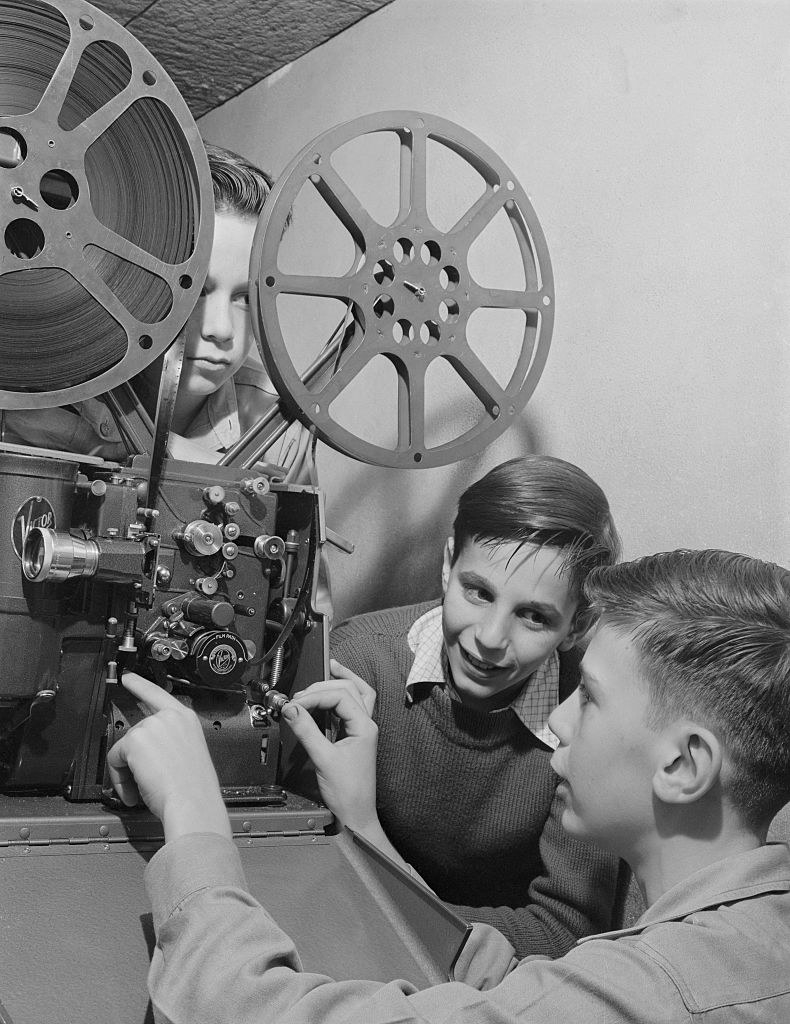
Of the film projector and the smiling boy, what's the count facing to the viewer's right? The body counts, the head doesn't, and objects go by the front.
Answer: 0

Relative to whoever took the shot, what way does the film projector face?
facing the viewer and to the left of the viewer

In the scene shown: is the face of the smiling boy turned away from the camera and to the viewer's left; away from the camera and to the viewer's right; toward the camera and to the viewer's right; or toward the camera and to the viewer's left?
toward the camera and to the viewer's left

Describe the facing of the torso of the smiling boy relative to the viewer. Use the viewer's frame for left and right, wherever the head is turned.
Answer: facing the viewer
